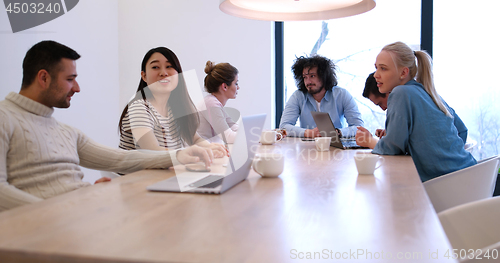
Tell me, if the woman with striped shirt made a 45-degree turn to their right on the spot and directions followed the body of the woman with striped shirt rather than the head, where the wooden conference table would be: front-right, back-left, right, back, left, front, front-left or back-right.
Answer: front

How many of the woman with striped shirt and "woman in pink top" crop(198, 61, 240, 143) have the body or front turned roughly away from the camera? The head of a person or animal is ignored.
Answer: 0

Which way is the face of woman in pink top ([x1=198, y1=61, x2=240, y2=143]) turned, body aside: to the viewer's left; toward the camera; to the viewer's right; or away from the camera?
to the viewer's right

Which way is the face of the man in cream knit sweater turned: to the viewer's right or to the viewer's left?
to the viewer's right

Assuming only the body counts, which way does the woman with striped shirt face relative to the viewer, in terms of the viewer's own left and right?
facing the viewer and to the right of the viewer

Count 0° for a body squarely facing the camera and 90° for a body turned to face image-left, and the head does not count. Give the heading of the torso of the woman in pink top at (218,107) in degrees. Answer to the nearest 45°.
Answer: approximately 270°

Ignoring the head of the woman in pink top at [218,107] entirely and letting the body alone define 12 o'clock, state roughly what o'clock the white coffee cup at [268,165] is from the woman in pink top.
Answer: The white coffee cup is roughly at 3 o'clock from the woman in pink top.

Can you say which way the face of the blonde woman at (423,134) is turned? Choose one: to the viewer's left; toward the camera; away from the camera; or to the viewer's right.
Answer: to the viewer's left

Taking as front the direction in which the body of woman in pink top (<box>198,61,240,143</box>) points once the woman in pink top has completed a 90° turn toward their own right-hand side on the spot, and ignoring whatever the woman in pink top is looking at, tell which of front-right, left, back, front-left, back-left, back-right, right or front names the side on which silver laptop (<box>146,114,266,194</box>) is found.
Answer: front

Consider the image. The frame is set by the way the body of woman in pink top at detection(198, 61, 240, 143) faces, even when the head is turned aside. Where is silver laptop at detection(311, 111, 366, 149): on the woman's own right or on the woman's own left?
on the woman's own right

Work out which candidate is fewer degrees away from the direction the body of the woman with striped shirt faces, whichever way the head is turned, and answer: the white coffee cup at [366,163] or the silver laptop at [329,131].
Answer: the white coffee cup
